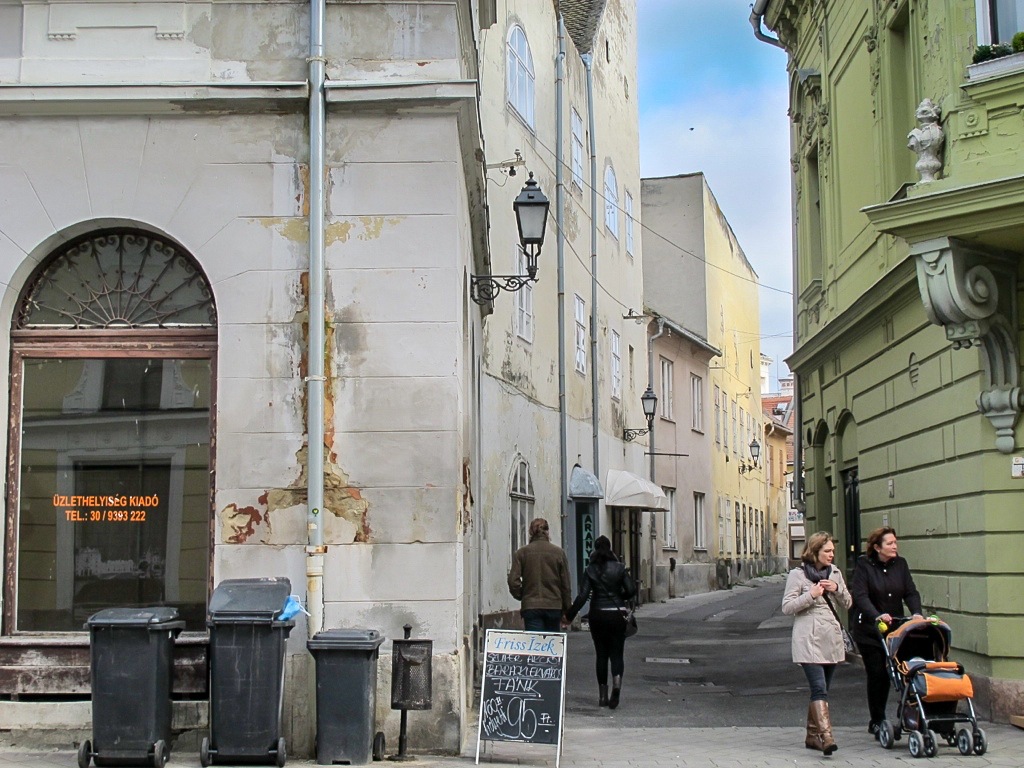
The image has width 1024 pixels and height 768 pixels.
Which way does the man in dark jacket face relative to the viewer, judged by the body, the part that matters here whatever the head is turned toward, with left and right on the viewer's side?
facing away from the viewer

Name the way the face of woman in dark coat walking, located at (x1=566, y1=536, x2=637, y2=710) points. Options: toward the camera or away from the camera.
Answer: away from the camera

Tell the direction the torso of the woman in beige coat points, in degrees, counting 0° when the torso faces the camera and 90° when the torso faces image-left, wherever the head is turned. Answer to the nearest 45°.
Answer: approximately 315°

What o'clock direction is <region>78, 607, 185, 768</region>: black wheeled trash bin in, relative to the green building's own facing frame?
The black wheeled trash bin is roughly at 12 o'clock from the green building.

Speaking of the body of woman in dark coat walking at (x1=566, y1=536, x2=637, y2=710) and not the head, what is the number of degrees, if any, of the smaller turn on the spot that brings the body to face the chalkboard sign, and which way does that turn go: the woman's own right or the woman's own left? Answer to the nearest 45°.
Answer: approximately 180°

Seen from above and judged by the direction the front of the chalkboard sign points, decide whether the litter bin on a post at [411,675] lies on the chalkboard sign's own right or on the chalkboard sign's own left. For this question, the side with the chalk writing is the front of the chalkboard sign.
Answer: on the chalkboard sign's own right

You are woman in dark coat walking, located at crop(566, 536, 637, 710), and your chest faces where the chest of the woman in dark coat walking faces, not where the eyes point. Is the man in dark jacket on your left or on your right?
on your left

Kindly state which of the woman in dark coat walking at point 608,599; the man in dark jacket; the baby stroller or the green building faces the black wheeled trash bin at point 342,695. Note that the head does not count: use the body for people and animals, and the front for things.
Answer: the green building

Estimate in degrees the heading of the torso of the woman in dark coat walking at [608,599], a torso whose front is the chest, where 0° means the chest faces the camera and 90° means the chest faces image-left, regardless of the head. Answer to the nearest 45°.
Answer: approximately 180°

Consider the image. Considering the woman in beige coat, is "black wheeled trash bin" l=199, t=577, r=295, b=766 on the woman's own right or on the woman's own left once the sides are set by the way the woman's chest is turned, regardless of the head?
on the woman's own right
